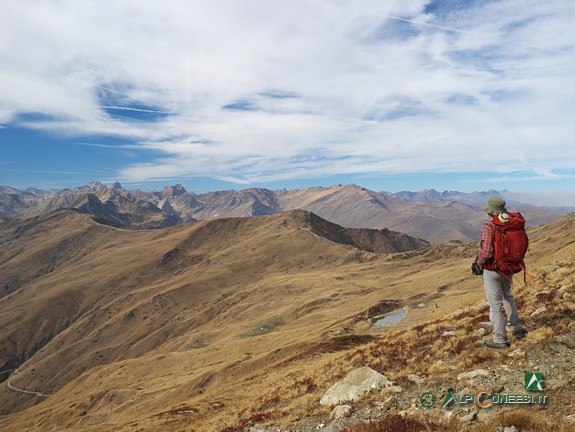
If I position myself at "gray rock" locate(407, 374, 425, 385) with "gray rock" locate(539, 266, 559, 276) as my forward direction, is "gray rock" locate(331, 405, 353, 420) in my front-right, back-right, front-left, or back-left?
back-left

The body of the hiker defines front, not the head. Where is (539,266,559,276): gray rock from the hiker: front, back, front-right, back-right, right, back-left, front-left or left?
front-right

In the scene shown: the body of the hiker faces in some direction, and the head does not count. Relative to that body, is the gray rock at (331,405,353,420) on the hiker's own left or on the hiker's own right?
on the hiker's own left

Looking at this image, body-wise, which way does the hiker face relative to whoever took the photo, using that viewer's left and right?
facing away from the viewer and to the left of the viewer

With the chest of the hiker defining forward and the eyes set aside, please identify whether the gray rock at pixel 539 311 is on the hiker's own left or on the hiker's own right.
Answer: on the hiker's own right
